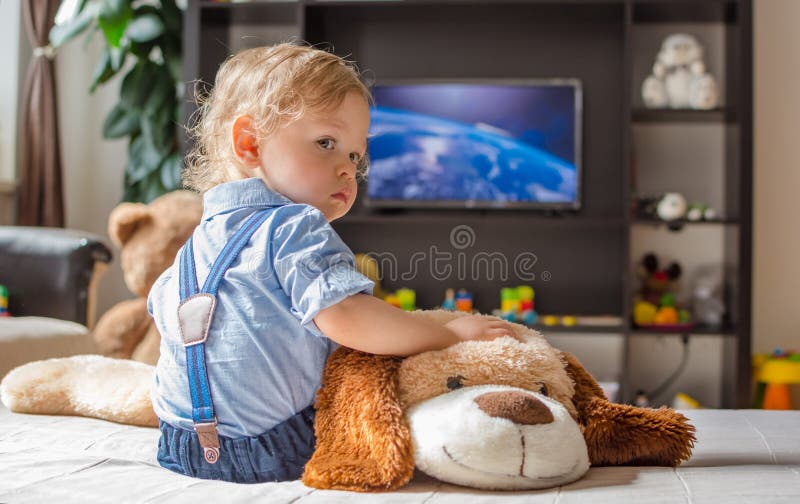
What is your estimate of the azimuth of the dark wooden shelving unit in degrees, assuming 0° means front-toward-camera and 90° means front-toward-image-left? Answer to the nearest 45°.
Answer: approximately 0°

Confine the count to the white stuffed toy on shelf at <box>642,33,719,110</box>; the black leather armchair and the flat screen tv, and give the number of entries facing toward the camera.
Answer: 2

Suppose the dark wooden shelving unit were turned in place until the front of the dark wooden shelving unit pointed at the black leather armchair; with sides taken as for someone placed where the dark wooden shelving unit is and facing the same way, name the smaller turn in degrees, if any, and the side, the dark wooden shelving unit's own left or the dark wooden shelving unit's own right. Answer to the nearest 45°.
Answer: approximately 45° to the dark wooden shelving unit's own right

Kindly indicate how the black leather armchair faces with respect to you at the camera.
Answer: facing to the right of the viewer

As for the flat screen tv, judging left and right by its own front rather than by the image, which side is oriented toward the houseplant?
right

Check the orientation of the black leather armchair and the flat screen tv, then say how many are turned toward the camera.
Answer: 1

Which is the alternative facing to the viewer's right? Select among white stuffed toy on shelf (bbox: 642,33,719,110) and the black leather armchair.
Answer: the black leather armchair

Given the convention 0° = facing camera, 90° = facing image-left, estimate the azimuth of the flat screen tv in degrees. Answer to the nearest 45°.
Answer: approximately 0°
